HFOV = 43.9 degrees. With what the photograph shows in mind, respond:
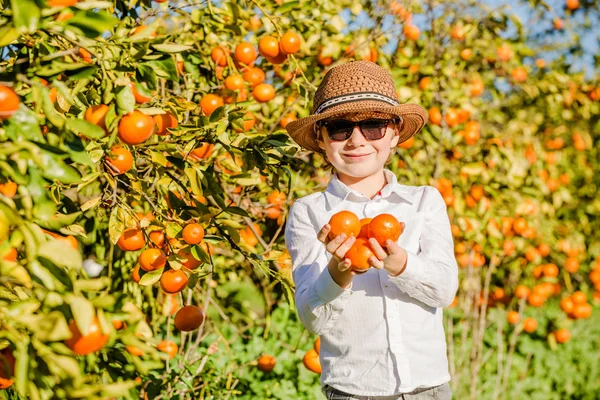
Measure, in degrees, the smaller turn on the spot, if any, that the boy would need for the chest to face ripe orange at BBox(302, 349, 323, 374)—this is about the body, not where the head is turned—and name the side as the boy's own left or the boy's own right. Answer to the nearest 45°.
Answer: approximately 180°

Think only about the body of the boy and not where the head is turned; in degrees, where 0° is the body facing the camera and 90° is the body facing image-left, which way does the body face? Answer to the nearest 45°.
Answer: approximately 0°

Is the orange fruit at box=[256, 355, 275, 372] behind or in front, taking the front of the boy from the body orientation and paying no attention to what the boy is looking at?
behind
